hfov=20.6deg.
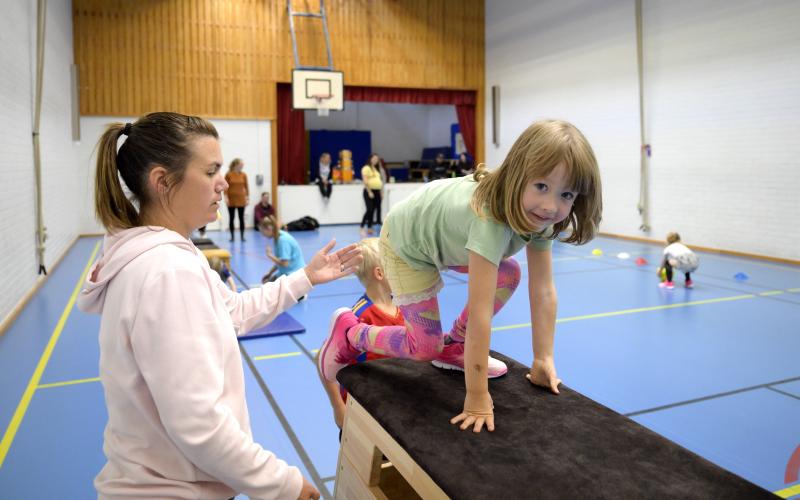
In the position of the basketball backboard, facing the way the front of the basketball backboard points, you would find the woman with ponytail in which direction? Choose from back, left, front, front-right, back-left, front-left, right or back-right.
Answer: front

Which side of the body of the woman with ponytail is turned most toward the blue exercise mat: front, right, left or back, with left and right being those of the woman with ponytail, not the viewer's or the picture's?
left

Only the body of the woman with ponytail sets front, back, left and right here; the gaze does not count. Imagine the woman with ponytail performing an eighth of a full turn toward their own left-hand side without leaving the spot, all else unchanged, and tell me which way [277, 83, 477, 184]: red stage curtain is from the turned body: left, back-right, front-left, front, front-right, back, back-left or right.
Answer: front-left

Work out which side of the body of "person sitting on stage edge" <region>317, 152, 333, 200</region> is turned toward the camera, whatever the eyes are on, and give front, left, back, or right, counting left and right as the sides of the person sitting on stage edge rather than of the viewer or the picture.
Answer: front

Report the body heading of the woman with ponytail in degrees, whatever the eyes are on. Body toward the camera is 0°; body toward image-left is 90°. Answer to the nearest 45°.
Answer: approximately 270°

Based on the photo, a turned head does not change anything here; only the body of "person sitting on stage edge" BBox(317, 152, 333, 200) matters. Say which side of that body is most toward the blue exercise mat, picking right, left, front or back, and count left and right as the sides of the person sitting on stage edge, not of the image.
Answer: front

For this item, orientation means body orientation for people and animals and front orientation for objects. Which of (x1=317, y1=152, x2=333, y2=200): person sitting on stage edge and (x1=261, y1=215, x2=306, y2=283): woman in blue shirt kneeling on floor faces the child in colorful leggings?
the person sitting on stage edge

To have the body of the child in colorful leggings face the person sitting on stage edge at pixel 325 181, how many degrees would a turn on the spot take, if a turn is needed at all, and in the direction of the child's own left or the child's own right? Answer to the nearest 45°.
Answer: approximately 135° to the child's own left

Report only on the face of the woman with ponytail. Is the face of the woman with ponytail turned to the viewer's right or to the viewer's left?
to the viewer's right

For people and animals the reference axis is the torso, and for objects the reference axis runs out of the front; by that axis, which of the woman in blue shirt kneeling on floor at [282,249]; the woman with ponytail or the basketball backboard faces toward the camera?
the basketball backboard

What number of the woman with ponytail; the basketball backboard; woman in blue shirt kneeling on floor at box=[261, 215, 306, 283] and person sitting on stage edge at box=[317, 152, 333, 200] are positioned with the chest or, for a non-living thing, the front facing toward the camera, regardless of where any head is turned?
2

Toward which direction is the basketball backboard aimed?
toward the camera
